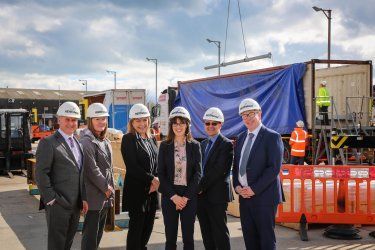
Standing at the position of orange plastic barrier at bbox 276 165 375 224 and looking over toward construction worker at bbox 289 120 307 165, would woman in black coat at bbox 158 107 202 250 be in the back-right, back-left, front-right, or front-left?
back-left

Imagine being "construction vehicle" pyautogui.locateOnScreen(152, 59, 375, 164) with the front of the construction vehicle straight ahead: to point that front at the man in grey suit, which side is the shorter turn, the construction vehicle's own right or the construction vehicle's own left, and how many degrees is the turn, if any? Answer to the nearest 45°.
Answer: approximately 135° to the construction vehicle's own left

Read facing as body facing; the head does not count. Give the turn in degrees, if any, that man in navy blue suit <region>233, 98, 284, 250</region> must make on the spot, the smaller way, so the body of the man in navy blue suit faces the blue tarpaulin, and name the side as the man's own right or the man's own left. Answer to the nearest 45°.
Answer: approximately 135° to the man's own right

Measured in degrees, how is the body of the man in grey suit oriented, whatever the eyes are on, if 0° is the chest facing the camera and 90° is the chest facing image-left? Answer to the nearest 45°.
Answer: approximately 315°

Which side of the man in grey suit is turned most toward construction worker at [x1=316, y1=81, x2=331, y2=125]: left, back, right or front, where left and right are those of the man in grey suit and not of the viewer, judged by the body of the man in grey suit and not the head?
left

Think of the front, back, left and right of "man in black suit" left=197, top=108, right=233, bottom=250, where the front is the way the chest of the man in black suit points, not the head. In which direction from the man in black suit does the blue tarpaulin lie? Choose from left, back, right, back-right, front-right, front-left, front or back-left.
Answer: back-right

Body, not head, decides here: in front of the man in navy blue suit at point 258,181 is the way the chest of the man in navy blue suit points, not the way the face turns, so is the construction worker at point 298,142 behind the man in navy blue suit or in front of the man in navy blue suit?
behind

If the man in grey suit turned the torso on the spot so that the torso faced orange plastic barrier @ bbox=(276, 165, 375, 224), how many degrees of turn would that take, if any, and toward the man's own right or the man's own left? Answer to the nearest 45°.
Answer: approximately 45° to the man's own left
